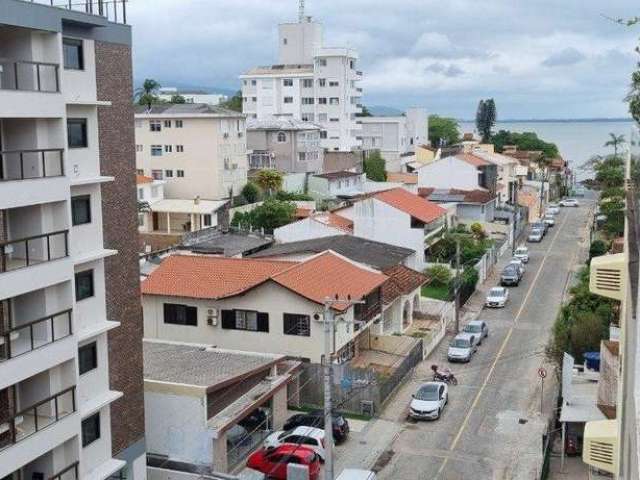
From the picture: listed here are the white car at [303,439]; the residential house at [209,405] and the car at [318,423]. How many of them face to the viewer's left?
2

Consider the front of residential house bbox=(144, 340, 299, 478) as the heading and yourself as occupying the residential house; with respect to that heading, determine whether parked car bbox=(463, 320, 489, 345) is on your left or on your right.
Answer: on your left

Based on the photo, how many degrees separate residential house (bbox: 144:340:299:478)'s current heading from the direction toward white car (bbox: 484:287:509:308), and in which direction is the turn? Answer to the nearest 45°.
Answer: approximately 90° to its left

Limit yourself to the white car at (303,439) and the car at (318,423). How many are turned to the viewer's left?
2

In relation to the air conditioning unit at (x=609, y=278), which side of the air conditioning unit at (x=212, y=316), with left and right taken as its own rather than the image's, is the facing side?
left

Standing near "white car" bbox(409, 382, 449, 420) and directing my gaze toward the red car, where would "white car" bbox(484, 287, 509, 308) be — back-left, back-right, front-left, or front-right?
back-right

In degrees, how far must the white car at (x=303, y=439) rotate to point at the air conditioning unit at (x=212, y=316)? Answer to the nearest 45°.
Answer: approximately 45° to its right

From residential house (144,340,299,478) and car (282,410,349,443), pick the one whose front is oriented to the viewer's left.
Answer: the car

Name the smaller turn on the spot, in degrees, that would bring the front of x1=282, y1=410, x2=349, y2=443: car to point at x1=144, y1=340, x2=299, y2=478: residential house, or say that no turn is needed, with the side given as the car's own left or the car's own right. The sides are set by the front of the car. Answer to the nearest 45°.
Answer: approximately 45° to the car's own left

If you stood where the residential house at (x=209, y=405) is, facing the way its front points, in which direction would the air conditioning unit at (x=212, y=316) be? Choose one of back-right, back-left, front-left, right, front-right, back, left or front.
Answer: back-left

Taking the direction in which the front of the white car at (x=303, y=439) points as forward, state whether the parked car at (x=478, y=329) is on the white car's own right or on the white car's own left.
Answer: on the white car's own right

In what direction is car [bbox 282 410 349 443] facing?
to the viewer's left

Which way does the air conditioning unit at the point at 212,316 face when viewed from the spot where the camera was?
facing the viewer and to the left of the viewer

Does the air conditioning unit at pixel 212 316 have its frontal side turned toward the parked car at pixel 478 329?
no

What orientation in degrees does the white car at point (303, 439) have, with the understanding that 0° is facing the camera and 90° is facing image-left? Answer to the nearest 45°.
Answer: approximately 90°

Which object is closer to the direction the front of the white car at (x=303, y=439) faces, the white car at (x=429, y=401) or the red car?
the red car

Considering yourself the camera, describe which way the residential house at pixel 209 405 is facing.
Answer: facing the viewer and to the right of the viewer

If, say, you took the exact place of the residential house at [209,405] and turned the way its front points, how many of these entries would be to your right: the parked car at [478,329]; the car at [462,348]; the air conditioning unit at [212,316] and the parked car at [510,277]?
0

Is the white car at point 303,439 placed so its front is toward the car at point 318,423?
no
